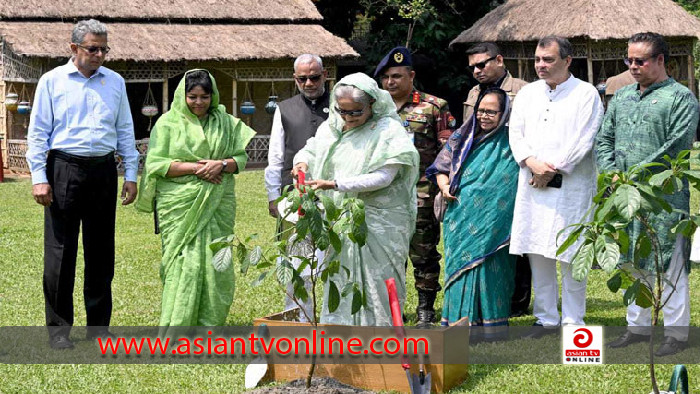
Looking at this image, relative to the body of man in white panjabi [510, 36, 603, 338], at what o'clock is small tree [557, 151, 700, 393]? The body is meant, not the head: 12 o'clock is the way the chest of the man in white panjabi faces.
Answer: The small tree is roughly at 10 o'clock from the man in white panjabi.

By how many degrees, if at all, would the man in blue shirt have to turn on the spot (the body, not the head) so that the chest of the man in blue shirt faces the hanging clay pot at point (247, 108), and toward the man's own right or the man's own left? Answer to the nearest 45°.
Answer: approximately 180°

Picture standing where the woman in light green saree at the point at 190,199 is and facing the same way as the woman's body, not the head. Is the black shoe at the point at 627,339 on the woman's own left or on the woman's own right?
on the woman's own left

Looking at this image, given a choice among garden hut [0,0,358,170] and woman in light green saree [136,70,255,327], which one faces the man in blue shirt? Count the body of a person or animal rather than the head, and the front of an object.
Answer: the garden hut

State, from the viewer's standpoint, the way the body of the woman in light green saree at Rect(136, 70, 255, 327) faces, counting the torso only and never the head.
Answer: toward the camera

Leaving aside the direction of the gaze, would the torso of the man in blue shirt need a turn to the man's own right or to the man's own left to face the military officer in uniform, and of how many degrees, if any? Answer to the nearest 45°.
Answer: approximately 90° to the man's own left

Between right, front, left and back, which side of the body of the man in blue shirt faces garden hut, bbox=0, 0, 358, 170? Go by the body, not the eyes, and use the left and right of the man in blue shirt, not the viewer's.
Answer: back

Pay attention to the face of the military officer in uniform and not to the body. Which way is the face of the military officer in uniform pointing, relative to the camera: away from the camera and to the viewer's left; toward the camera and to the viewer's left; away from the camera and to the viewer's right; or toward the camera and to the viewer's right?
toward the camera and to the viewer's left

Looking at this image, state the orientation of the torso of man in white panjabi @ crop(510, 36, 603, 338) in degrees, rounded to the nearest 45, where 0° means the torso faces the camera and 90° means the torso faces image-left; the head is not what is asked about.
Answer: approximately 45°

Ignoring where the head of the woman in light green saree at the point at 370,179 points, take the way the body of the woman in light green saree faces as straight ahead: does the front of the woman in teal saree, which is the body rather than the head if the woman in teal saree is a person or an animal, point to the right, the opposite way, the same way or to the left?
the same way

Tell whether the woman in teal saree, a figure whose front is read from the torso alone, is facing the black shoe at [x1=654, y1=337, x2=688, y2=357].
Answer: no

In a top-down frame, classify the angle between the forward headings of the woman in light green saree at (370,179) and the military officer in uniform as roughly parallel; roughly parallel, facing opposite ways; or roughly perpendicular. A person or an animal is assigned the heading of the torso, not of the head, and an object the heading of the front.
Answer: roughly parallel

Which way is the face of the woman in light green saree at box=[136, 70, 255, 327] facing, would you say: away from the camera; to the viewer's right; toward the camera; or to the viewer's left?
toward the camera

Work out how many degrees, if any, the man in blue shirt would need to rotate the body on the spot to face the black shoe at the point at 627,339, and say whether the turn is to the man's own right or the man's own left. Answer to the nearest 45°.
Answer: approximately 90° to the man's own left

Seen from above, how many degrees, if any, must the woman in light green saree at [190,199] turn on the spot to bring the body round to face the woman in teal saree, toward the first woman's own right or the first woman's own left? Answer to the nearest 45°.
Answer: approximately 90° to the first woman's own left

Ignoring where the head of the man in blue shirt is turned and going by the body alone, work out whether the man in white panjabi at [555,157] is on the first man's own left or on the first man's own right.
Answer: on the first man's own left

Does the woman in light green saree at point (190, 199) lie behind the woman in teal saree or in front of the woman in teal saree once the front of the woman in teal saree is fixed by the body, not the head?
in front

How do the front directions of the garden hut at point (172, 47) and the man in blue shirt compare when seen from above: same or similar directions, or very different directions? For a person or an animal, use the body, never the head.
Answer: same or similar directions

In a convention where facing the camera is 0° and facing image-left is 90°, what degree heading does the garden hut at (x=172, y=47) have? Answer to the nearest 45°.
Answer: approximately 0°

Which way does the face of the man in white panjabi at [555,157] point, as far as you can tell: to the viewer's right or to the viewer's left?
to the viewer's left
